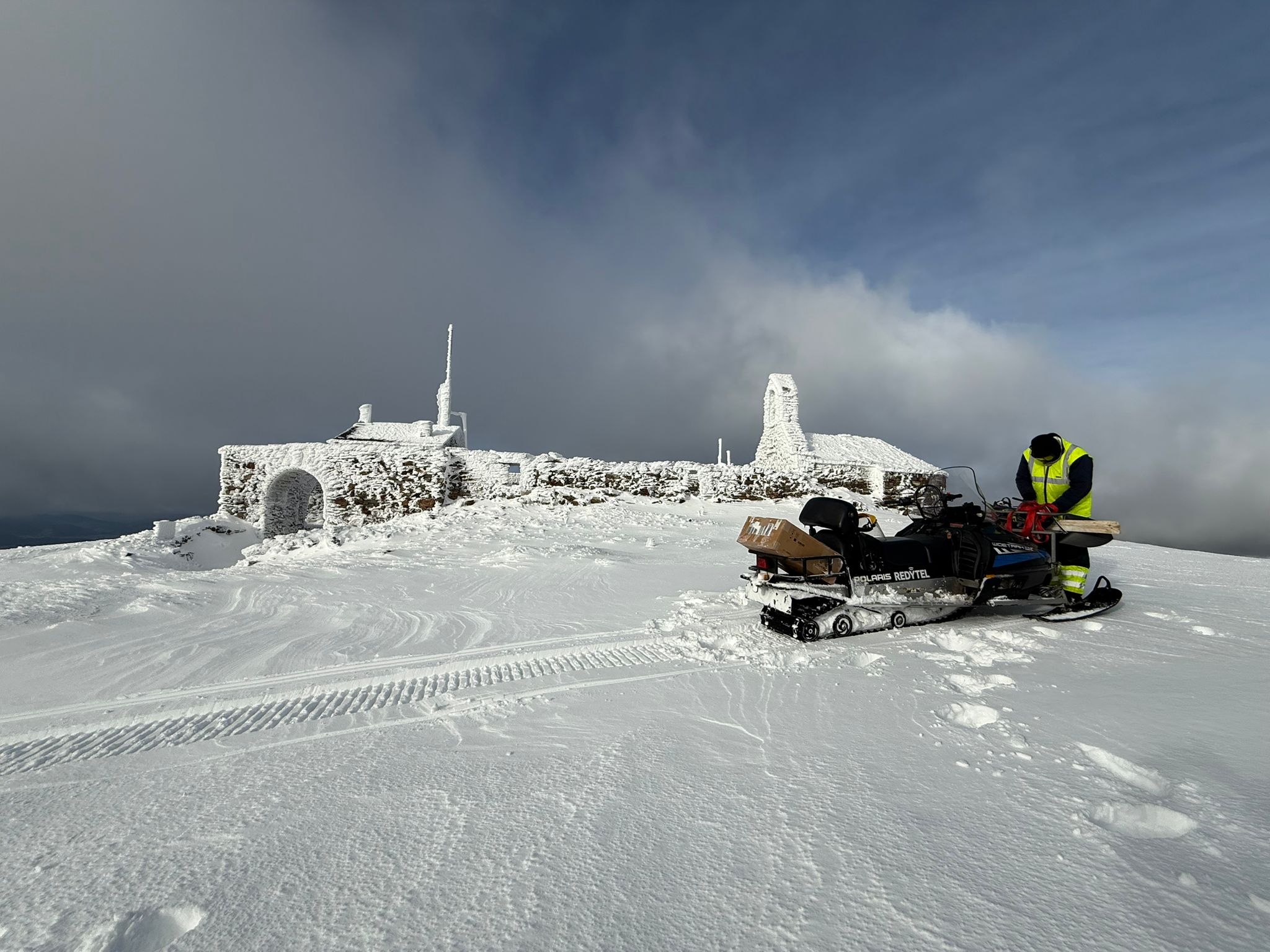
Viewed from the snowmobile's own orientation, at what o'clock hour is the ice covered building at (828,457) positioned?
The ice covered building is roughly at 10 o'clock from the snowmobile.

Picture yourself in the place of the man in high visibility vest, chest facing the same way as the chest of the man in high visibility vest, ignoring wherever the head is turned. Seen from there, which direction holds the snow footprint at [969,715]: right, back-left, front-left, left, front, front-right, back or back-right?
front-left

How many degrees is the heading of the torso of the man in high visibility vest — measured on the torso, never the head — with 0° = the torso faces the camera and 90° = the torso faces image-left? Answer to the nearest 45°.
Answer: approximately 45°

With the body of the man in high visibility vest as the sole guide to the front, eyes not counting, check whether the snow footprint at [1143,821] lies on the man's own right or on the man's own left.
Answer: on the man's own left

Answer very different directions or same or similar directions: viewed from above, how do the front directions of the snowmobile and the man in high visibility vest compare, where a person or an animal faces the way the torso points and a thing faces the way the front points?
very different directions

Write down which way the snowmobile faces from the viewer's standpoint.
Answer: facing away from the viewer and to the right of the viewer

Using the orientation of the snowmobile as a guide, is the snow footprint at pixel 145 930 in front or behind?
behind

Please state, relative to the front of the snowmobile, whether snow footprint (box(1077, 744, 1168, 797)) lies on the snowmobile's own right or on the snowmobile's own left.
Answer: on the snowmobile's own right

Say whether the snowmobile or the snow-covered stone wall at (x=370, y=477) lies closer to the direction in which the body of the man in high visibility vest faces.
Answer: the snowmobile
